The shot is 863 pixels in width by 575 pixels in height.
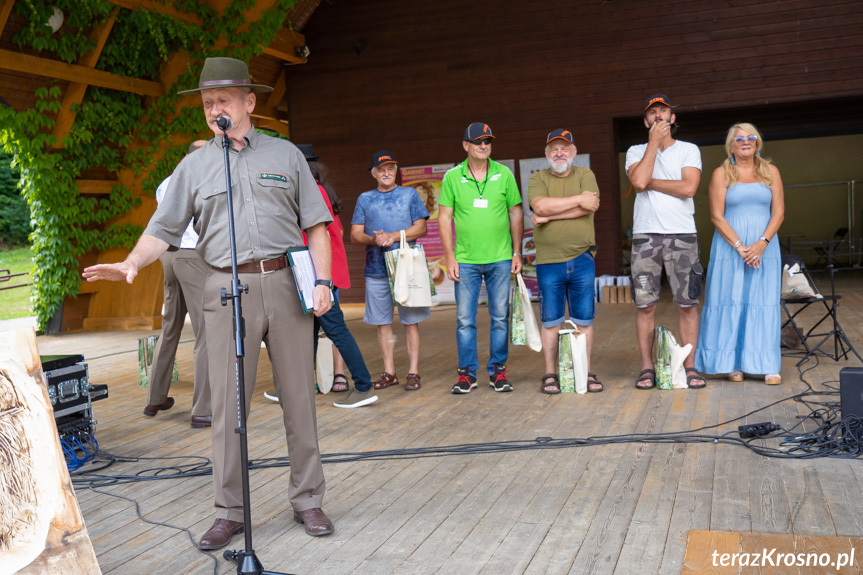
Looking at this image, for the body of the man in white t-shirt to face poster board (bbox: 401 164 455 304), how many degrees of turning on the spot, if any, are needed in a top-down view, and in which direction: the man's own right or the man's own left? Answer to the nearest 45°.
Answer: approximately 135° to the man's own right

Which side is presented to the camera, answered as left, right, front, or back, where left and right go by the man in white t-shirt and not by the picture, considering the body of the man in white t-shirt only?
front

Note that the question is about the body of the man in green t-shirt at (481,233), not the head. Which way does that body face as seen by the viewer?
toward the camera

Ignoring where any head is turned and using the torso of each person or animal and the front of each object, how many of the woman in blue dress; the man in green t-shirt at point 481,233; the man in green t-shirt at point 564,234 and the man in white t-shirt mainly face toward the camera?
4

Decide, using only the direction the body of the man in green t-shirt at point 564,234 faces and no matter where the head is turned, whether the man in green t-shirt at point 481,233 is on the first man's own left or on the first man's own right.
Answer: on the first man's own right

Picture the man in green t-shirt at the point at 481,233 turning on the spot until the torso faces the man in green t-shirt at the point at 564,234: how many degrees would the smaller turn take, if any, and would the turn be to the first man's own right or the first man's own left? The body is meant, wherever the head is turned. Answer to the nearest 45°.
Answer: approximately 90° to the first man's own left

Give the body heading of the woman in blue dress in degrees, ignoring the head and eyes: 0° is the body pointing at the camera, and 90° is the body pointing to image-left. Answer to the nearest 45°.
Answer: approximately 0°

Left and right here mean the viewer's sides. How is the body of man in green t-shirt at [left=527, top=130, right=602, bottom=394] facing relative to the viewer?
facing the viewer

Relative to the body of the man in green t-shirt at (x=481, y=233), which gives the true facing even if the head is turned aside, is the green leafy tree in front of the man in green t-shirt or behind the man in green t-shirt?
behind

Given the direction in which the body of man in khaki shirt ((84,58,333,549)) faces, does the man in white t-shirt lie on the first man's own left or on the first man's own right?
on the first man's own left

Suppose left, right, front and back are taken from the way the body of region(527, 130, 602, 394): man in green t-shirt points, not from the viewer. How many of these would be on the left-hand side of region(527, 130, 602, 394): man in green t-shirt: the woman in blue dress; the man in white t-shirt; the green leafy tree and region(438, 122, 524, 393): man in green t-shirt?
2

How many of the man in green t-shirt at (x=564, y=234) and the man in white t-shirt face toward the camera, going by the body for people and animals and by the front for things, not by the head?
2

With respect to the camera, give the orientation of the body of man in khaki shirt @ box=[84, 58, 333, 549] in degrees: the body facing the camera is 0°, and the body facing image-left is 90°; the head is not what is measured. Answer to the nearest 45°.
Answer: approximately 0°

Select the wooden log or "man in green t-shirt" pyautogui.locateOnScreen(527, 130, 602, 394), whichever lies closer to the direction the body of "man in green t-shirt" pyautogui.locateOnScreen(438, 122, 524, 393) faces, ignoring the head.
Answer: the wooden log

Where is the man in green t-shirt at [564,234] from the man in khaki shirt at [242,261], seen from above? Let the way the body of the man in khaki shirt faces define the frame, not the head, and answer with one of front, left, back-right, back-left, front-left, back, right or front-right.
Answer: back-left
